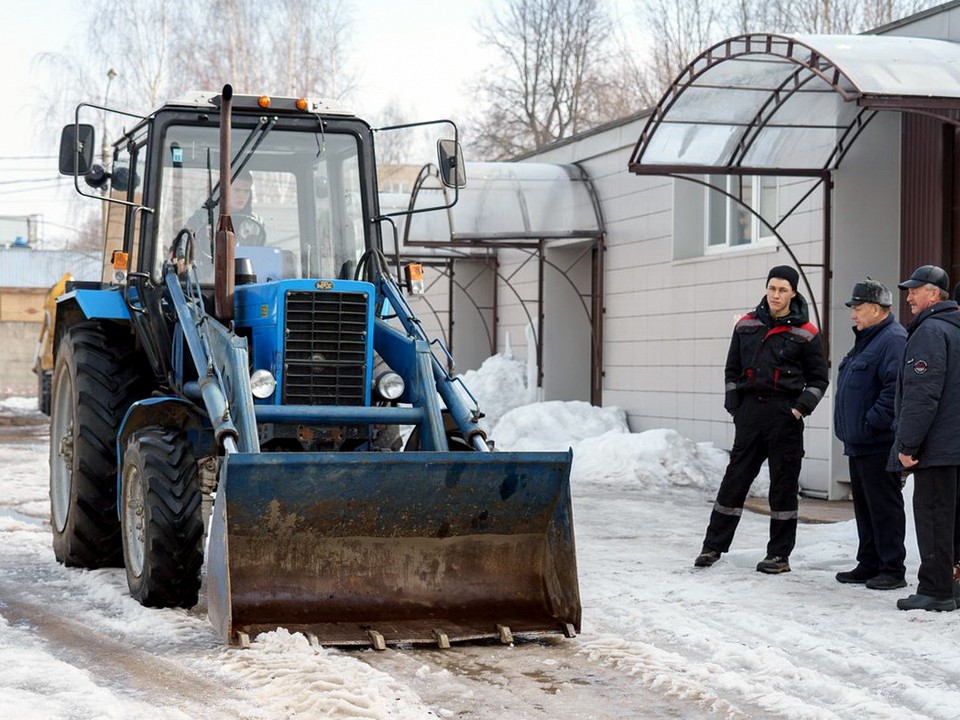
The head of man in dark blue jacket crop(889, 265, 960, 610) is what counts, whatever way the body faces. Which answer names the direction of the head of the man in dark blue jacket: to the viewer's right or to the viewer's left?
to the viewer's left

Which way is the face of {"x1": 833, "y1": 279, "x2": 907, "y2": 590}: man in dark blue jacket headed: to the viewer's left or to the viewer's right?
to the viewer's left

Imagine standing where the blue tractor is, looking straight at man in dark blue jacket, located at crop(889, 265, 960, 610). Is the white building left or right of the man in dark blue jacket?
left

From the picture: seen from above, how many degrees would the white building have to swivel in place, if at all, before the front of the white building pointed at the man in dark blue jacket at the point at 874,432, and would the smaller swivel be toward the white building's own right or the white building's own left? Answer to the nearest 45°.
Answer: approximately 45° to the white building's own left

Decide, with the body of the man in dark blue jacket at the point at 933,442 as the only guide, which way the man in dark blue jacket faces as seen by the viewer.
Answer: to the viewer's left

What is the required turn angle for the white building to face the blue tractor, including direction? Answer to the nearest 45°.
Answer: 0° — it already faces it

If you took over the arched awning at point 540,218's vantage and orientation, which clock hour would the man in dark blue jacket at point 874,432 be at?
The man in dark blue jacket is roughly at 10 o'clock from the arched awning.

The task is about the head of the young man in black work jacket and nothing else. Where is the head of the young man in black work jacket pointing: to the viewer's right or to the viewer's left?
to the viewer's left
